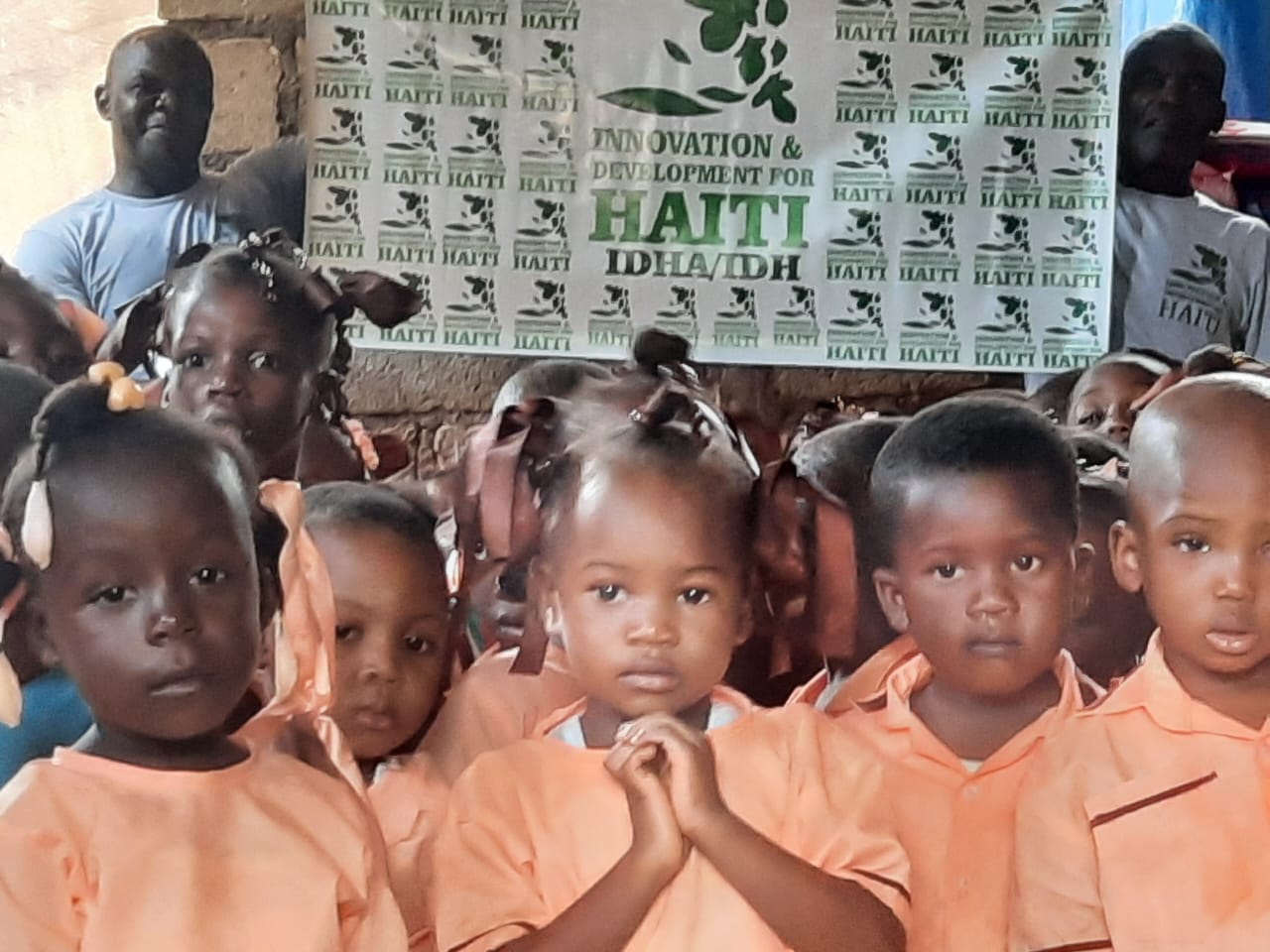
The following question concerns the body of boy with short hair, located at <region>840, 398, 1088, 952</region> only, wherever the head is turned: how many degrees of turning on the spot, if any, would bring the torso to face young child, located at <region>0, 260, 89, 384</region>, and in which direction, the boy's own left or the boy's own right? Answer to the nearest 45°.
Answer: approximately 90° to the boy's own right

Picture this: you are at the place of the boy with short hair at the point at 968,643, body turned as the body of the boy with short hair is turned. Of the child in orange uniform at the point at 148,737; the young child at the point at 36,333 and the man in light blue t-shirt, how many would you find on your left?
0

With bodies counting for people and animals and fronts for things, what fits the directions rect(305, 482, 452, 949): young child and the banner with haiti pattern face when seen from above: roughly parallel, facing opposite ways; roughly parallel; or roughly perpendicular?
roughly parallel

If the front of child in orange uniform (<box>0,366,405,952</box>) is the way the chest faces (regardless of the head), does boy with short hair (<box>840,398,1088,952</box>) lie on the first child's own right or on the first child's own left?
on the first child's own left

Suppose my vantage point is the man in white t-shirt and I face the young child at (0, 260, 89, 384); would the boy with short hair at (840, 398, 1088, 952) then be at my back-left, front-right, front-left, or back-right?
front-left

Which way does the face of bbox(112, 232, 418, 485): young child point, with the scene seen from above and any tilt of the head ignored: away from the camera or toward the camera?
toward the camera

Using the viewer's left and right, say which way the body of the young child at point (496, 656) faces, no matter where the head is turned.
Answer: facing the viewer

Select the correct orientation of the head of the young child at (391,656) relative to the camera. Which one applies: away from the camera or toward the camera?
toward the camera

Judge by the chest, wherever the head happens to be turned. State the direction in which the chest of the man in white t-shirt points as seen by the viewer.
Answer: toward the camera

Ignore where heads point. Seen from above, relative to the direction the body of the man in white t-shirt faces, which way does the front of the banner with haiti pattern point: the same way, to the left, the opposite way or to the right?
the same way

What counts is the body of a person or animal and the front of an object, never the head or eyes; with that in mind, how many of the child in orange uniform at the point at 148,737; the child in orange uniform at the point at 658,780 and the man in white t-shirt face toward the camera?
3

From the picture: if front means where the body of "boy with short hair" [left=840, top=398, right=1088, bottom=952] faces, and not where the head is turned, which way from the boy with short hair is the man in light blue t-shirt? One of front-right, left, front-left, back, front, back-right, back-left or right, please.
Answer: right

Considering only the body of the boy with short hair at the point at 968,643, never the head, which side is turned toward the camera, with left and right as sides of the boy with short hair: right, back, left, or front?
front
